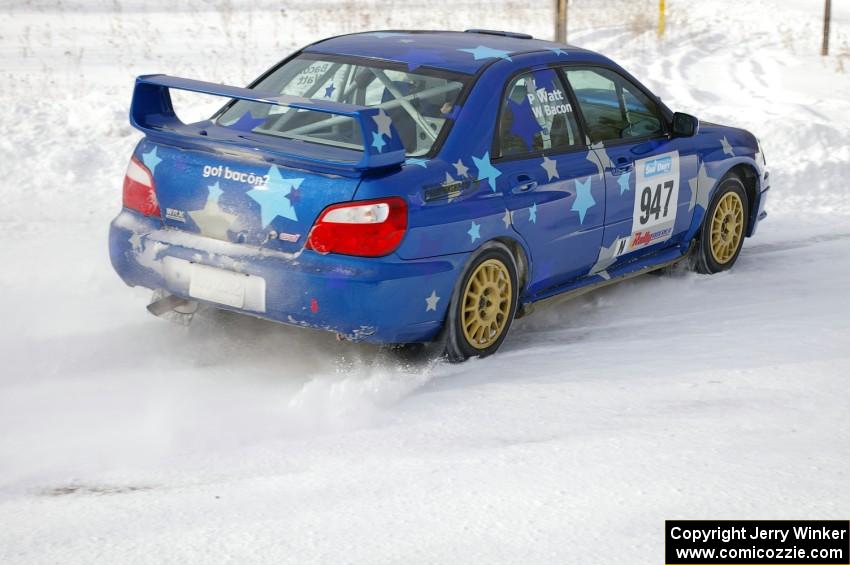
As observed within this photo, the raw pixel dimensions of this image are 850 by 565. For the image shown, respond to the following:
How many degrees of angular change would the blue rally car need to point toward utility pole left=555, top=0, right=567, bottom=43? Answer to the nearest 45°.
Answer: approximately 45° to its left

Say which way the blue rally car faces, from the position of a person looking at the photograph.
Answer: facing away from the viewer and to the right of the viewer
